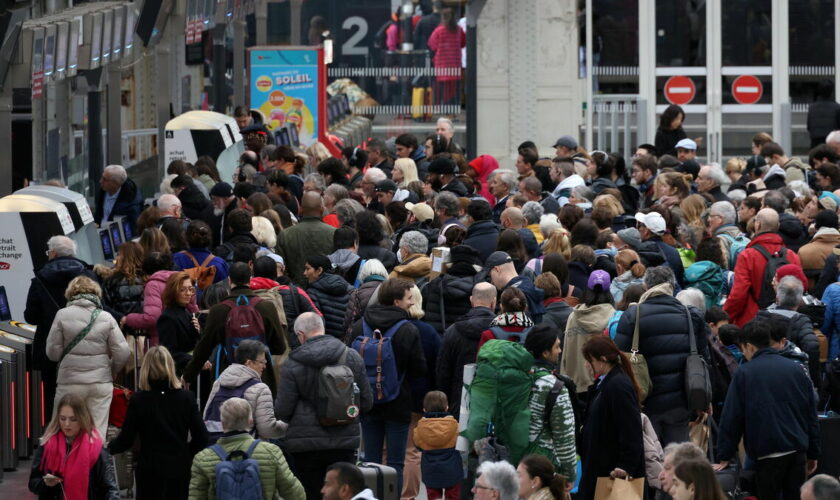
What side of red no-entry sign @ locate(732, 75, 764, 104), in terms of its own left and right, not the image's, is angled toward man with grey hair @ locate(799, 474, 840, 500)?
front

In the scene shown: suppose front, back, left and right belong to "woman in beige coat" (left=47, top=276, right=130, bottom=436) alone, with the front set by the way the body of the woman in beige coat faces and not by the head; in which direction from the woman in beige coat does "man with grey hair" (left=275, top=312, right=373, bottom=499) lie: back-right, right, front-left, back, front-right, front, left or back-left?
back-right

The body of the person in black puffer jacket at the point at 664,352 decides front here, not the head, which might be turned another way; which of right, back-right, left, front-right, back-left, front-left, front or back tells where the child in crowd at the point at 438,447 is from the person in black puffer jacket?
left

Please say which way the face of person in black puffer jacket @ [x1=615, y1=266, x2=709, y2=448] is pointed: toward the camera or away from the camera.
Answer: away from the camera

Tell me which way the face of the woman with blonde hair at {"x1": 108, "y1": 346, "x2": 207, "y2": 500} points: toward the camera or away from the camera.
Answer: away from the camera

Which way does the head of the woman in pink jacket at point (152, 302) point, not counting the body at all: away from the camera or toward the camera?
away from the camera

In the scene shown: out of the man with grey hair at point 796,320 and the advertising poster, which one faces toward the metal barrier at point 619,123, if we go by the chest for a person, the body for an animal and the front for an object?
the man with grey hair

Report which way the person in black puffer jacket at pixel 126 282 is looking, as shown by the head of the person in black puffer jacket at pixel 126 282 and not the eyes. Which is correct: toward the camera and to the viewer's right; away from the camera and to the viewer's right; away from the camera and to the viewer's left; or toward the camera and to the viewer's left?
away from the camera and to the viewer's left

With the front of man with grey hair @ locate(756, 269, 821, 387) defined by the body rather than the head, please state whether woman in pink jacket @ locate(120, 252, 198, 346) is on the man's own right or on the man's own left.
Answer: on the man's own left

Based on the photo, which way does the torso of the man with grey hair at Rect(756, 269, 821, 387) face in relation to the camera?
away from the camera

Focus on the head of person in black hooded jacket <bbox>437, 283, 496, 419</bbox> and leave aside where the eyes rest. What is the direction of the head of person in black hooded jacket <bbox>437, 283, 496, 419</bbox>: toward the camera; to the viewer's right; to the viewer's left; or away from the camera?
away from the camera

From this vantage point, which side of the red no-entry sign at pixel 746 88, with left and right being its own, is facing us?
front

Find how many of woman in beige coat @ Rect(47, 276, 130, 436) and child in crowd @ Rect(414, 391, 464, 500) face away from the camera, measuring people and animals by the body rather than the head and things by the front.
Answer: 2

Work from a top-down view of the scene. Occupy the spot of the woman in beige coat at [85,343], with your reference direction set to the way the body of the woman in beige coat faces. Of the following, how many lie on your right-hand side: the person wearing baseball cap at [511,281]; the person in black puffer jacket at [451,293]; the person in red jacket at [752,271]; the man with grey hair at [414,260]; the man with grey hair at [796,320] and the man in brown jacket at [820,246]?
6
